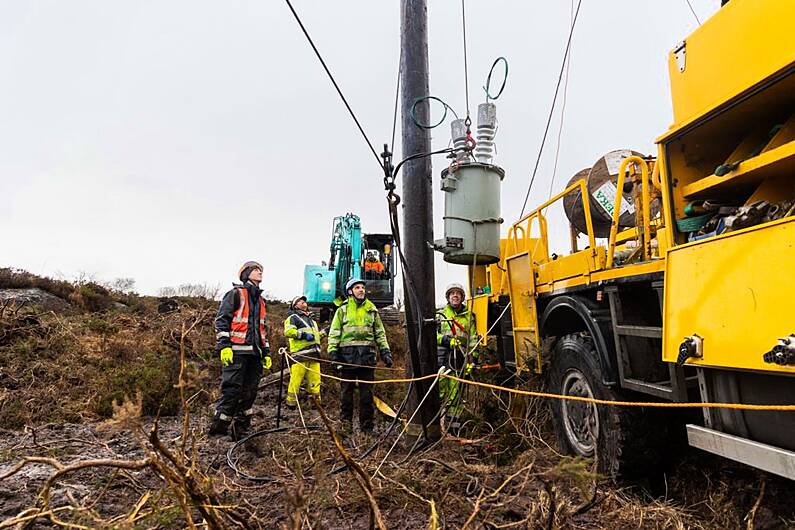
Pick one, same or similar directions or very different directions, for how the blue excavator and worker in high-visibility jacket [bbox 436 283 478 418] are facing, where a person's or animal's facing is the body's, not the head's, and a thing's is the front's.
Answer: same or similar directions

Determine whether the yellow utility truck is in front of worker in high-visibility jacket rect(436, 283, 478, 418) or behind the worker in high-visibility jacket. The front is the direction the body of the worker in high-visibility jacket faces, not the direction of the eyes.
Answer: in front

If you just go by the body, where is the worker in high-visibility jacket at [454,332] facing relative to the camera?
toward the camera

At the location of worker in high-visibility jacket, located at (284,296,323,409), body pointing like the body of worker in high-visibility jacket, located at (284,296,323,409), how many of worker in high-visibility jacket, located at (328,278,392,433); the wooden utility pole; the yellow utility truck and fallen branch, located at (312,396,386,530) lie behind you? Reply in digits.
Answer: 0

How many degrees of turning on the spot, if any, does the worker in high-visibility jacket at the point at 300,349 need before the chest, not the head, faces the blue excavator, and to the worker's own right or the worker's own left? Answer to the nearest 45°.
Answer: approximately 135° to the worker's own left

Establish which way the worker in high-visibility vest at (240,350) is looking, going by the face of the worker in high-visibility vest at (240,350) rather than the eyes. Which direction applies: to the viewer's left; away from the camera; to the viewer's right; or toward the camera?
to the viewer's right

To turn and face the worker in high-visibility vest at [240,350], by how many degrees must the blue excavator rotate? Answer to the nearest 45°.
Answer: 0° — it already faces them

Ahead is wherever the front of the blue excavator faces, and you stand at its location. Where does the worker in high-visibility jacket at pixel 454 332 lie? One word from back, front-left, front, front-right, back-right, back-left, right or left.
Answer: front

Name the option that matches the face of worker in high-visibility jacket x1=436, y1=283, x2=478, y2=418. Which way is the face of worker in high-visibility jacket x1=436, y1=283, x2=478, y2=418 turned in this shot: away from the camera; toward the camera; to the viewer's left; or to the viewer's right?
toward the camera

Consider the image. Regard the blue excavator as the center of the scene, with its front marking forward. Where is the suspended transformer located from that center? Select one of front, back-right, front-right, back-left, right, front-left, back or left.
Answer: front

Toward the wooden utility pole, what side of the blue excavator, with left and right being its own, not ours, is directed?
front

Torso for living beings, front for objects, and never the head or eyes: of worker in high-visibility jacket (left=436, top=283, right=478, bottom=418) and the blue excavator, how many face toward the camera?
2

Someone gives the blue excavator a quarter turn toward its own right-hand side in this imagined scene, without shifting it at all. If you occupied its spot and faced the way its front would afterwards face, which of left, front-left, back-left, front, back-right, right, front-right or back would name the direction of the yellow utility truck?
left

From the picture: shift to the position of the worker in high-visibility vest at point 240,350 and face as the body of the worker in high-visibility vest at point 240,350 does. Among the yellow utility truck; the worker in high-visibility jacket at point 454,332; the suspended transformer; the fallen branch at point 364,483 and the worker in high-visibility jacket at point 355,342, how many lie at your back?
0

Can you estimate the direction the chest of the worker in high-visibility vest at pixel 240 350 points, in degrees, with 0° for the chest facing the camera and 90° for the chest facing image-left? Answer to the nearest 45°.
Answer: approximately 315°

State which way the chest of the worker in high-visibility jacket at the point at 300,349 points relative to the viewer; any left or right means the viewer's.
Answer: facing the viewer and to the right of the viewer

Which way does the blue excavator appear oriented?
toward the camera

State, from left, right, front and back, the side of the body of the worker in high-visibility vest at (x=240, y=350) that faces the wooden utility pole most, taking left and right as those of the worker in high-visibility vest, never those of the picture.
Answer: front

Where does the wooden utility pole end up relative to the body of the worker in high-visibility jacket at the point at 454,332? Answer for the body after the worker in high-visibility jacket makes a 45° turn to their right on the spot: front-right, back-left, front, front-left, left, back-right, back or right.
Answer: front-left
